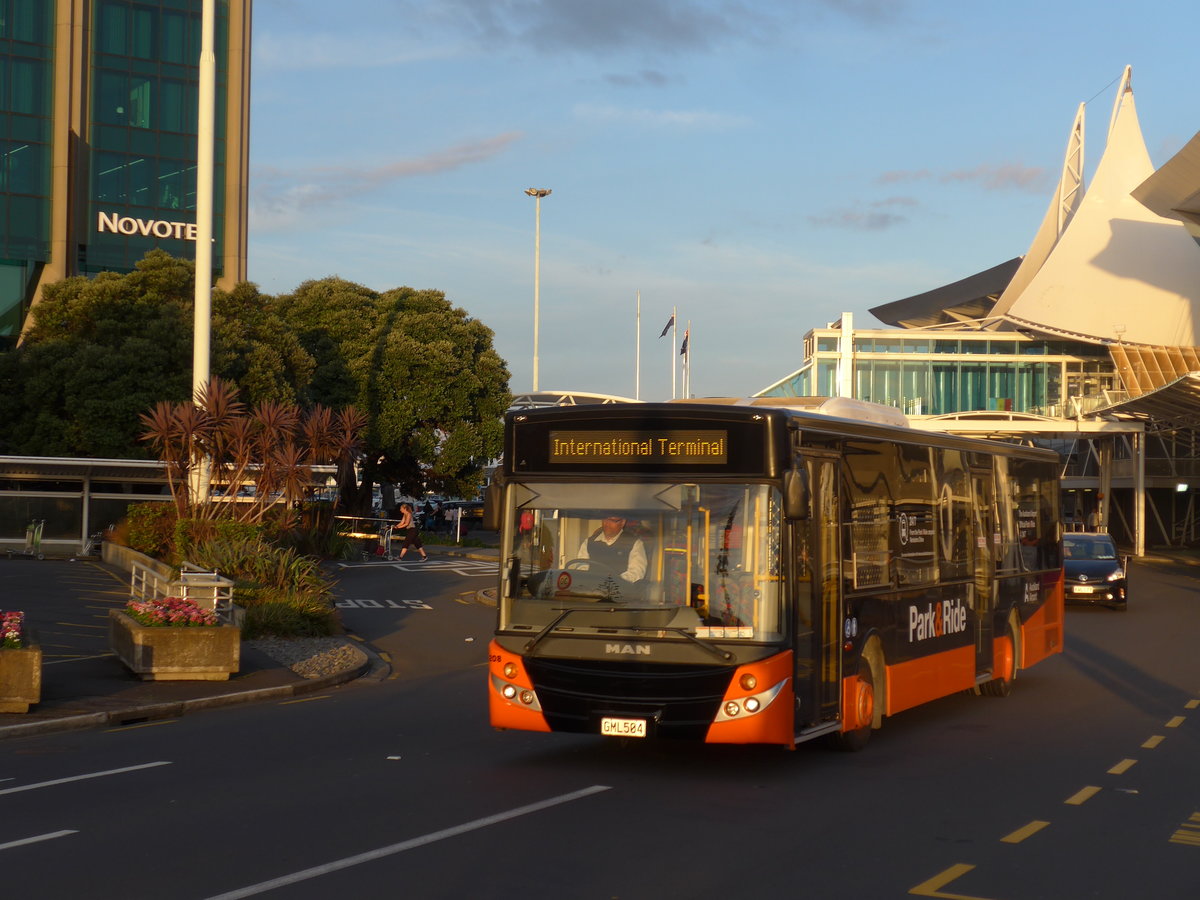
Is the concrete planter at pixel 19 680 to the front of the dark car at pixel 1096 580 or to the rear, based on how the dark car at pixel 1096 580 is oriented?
to the front

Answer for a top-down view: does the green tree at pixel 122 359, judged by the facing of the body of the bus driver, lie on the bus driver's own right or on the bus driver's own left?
on the bus driver's own right

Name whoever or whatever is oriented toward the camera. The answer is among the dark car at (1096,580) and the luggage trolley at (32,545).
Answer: the dark car

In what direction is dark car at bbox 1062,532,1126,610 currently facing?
toward the camera

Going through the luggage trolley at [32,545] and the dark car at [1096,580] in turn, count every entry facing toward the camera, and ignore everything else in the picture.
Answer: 1

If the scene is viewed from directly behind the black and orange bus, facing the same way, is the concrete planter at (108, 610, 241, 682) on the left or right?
on its right

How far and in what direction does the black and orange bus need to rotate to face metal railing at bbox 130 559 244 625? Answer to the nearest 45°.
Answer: approximately 90° to its right

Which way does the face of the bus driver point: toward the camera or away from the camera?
toward the camera

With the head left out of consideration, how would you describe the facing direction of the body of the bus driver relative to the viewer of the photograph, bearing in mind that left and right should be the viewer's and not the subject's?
facing the viewer and to the left of the viewer

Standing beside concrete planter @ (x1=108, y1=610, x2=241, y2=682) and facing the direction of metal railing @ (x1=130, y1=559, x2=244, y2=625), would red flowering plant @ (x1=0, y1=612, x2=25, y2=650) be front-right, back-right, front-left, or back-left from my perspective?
back-left
